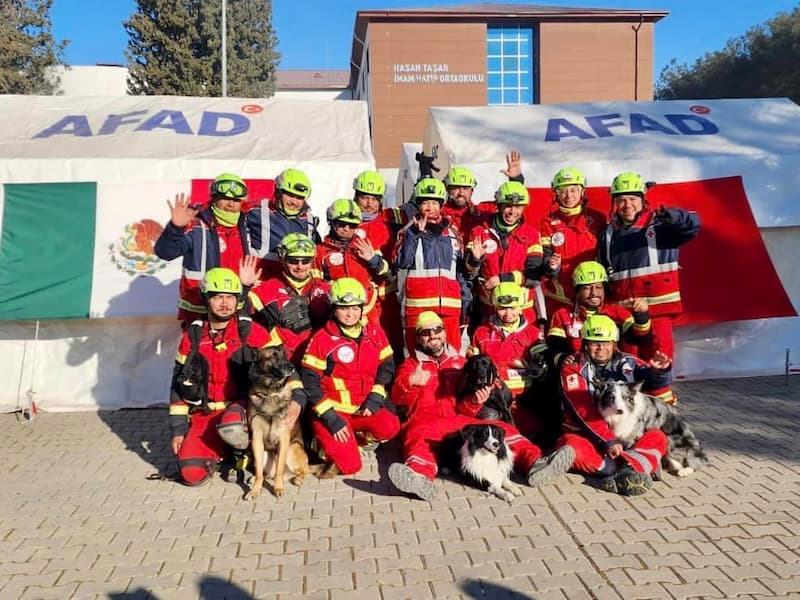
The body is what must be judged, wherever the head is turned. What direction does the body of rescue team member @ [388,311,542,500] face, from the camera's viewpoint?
toward the camera

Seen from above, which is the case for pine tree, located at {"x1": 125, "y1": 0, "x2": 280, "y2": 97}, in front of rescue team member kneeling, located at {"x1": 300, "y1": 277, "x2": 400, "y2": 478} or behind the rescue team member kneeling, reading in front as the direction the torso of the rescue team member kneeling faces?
behind

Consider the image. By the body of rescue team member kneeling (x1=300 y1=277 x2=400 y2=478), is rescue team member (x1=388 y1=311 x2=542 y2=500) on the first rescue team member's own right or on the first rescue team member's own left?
on the first rescue team member's own left

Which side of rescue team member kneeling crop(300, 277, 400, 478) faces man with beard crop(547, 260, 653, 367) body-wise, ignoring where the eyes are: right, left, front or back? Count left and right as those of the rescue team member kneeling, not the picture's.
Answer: left

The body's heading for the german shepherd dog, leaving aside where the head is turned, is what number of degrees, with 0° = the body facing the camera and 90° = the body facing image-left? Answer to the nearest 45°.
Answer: approximately 45°

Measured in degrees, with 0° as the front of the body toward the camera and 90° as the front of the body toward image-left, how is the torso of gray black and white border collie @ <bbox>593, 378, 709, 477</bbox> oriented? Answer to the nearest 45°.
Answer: approximately 45°

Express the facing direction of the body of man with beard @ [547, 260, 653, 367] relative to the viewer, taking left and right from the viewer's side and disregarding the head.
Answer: facing the viewer

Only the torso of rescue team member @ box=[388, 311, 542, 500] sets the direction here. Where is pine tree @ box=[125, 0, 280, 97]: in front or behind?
behind

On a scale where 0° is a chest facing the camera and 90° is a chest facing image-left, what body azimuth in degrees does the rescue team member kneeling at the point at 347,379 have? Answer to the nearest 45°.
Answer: approximately 0°

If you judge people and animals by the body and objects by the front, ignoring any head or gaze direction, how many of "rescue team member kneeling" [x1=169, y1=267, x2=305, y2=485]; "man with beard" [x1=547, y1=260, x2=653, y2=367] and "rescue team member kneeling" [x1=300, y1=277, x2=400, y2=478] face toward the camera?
3

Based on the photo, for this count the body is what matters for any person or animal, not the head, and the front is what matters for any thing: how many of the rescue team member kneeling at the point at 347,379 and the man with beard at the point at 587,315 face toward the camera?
2
